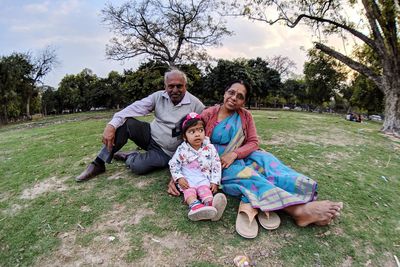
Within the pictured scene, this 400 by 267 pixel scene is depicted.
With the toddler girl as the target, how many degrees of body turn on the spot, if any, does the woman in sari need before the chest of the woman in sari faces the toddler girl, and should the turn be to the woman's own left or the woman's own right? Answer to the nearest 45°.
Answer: approximately 90° to the woman's own right

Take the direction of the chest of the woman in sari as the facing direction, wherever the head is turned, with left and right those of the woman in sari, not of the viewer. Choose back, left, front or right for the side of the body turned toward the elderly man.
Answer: right

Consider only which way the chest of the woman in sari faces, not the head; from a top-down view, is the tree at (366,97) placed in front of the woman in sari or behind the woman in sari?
behind

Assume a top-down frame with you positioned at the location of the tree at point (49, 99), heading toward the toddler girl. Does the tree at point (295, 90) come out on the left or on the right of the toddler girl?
left

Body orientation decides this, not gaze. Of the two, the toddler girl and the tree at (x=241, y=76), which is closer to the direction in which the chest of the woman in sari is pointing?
the toddler girl

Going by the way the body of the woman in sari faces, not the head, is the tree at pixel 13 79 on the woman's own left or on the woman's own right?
on the woman's own right

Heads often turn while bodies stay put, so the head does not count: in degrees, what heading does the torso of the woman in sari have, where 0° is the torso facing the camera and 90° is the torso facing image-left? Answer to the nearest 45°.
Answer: approximately 0°

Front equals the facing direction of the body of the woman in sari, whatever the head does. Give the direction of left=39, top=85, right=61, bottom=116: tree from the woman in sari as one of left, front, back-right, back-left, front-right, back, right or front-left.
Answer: back-right

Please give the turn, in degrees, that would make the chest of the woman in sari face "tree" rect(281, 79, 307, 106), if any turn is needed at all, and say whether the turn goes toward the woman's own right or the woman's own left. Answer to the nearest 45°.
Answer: approximately 180°
